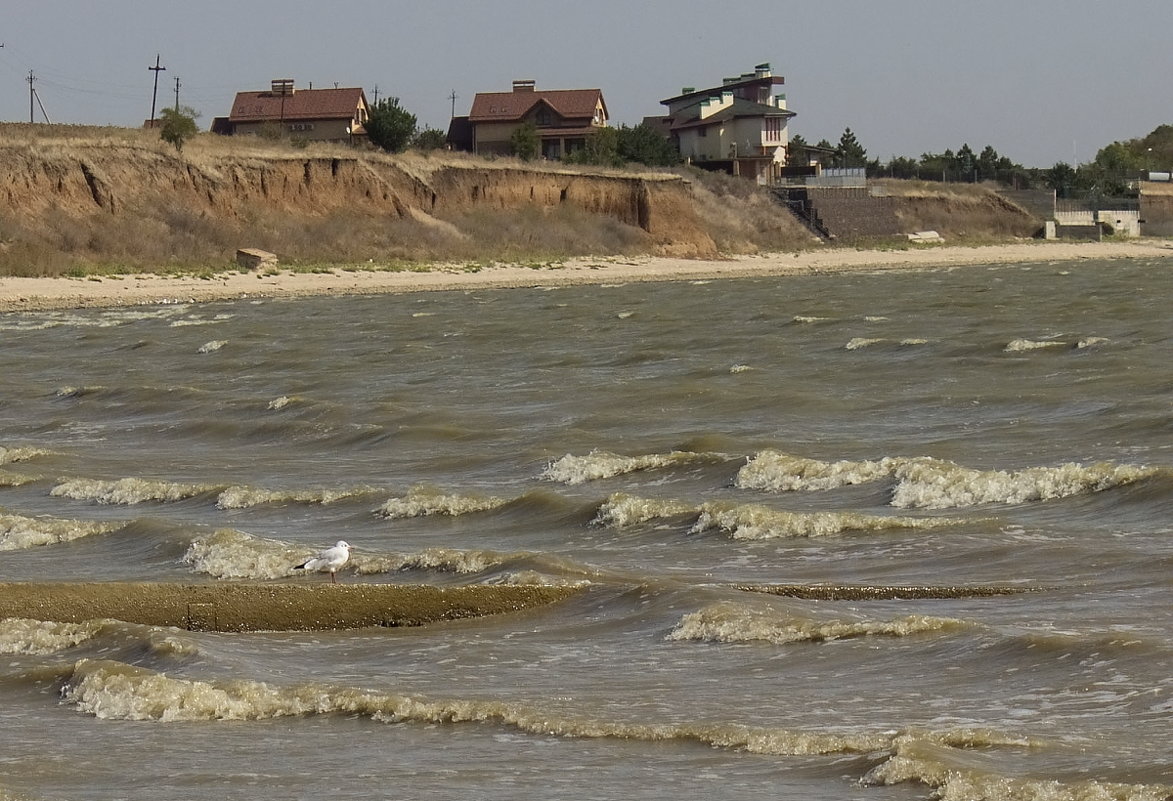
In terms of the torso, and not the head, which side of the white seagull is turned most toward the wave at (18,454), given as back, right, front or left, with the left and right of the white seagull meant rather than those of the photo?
left

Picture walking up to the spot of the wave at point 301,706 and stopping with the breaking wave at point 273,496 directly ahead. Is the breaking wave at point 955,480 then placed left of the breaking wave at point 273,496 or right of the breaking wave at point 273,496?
right

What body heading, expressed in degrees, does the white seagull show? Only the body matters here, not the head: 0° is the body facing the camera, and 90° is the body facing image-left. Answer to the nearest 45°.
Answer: approximately 270°

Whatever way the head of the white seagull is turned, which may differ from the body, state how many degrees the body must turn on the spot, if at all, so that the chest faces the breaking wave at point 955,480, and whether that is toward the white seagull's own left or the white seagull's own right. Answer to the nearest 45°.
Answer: approximately 45° to the white seagull's own left

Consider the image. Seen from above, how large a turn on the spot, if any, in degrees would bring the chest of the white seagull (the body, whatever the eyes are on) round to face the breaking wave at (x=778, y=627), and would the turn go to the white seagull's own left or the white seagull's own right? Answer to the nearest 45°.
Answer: approximately 45° to the white seagull's own right

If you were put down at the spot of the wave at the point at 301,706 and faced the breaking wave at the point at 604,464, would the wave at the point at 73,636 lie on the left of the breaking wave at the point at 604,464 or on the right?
left

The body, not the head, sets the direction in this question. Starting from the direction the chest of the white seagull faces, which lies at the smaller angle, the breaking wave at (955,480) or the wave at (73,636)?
the breaking wave

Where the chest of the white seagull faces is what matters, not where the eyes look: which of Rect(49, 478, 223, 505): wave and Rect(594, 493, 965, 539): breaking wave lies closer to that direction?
the breaking wave

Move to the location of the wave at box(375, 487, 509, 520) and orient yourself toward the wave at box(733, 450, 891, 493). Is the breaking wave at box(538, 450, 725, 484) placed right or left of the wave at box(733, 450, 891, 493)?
left

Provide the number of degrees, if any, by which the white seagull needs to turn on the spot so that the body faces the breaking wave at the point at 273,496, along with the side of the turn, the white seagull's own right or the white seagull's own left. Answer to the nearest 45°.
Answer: approximately 90° to the white seagull's own left
